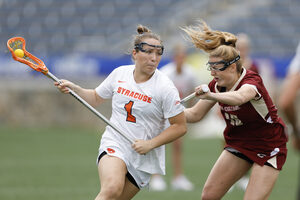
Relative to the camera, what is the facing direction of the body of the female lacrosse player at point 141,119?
toward the camera

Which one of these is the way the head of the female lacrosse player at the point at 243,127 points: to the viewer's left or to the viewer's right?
to the viewer's left

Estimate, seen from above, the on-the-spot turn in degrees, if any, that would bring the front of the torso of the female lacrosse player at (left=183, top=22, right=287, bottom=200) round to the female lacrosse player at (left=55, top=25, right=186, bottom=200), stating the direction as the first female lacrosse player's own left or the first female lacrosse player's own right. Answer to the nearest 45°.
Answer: approximately 45° to the first female lacrosse player's own right

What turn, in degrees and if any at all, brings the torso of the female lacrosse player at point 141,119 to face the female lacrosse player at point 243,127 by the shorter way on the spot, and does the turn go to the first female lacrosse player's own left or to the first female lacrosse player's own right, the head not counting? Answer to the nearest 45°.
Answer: approximately 90° to the first female lacrosse player's own left

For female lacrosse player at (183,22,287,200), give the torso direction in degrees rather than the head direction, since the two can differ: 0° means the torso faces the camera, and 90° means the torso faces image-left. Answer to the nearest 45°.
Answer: approximately 45°

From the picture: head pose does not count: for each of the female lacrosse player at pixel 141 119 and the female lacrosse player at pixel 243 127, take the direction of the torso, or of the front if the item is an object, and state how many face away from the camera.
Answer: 0
